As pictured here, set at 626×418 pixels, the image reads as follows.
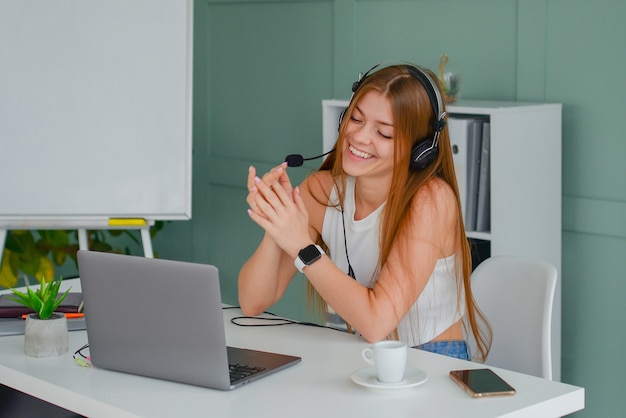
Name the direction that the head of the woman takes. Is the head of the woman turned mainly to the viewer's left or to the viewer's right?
to the viewer's left

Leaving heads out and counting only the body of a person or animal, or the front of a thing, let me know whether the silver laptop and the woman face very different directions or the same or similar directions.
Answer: very different directions

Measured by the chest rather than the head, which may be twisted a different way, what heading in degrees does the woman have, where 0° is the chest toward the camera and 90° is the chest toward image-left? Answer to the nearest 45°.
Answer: approximately 45°

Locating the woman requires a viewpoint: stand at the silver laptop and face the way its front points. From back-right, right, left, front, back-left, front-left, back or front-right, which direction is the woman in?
front

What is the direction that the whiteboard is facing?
toward the camera

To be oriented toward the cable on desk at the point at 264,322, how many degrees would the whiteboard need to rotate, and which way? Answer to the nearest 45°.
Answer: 0° — it already faces it

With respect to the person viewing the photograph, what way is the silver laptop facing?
facing away from the viewer and to the right of the viewer

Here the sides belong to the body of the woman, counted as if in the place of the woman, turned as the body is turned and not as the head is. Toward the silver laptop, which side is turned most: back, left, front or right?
front

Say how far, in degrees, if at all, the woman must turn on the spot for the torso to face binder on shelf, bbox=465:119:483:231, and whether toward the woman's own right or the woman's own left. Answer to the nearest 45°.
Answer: approximately 135° to the woman's own right

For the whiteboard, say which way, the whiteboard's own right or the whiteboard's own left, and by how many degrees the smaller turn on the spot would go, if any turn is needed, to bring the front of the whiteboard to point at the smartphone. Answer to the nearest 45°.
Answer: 0° — it already faces it

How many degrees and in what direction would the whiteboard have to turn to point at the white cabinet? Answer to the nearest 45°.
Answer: approximately 45° to its left

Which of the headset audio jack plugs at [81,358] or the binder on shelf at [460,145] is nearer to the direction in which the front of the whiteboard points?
the headset audio jack plugs

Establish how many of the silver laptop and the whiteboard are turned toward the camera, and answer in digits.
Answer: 1

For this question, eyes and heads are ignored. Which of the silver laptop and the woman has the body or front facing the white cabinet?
the silver laptop

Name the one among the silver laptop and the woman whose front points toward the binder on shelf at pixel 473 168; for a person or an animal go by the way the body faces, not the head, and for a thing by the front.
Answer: the silver laptop

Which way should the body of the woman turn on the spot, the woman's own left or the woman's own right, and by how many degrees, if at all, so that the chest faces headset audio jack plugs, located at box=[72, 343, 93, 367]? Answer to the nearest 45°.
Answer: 0° — they already face it

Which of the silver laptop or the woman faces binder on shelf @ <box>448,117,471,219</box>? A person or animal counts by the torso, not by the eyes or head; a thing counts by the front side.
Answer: the silver laptop

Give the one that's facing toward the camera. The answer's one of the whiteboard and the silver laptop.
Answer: the whiteboard
